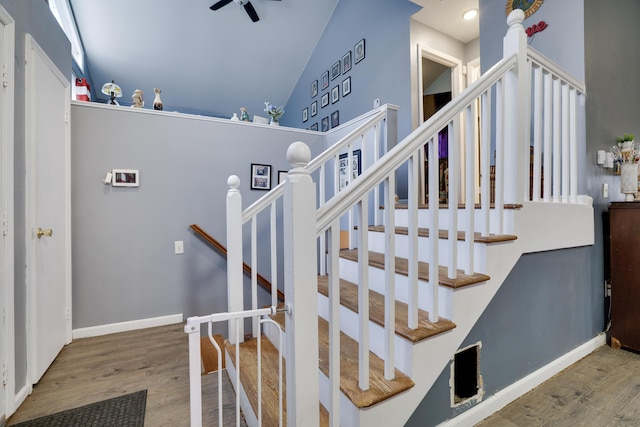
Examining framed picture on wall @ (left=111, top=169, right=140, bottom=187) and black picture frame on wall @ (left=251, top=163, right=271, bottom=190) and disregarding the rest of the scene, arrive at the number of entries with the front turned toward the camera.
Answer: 2

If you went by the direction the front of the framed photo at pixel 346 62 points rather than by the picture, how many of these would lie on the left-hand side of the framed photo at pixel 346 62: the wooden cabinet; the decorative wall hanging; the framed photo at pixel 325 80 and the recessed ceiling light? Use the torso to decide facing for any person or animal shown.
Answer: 3

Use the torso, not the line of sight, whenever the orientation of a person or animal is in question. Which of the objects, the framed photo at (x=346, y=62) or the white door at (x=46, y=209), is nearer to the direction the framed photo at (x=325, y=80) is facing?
the white door

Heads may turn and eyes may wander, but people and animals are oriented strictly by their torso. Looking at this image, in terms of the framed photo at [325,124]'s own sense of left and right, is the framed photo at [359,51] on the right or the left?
on its left

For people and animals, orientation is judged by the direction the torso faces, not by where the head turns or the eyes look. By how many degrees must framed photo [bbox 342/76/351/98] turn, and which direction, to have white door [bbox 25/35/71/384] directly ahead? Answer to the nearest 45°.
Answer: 0° — it already faces it

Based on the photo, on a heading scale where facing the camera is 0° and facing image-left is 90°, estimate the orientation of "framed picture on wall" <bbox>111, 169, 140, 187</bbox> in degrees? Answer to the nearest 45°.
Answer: approximately 0°

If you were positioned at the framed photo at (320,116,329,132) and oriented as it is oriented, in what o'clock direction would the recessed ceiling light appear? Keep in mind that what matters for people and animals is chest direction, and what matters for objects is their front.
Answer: The recessed ceiling light is roughly at 9 o'clock from the framed photo.

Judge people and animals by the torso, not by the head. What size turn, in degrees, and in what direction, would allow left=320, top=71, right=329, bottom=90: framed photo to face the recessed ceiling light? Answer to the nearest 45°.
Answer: approximately 90° to its left

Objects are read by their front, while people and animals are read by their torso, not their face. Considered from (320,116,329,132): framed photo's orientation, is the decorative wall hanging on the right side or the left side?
on its left

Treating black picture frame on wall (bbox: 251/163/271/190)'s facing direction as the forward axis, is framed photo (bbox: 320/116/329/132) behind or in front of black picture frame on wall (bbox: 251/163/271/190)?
behind

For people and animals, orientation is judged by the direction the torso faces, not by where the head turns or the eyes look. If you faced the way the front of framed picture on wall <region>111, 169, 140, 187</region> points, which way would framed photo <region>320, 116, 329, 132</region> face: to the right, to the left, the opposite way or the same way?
to the right
